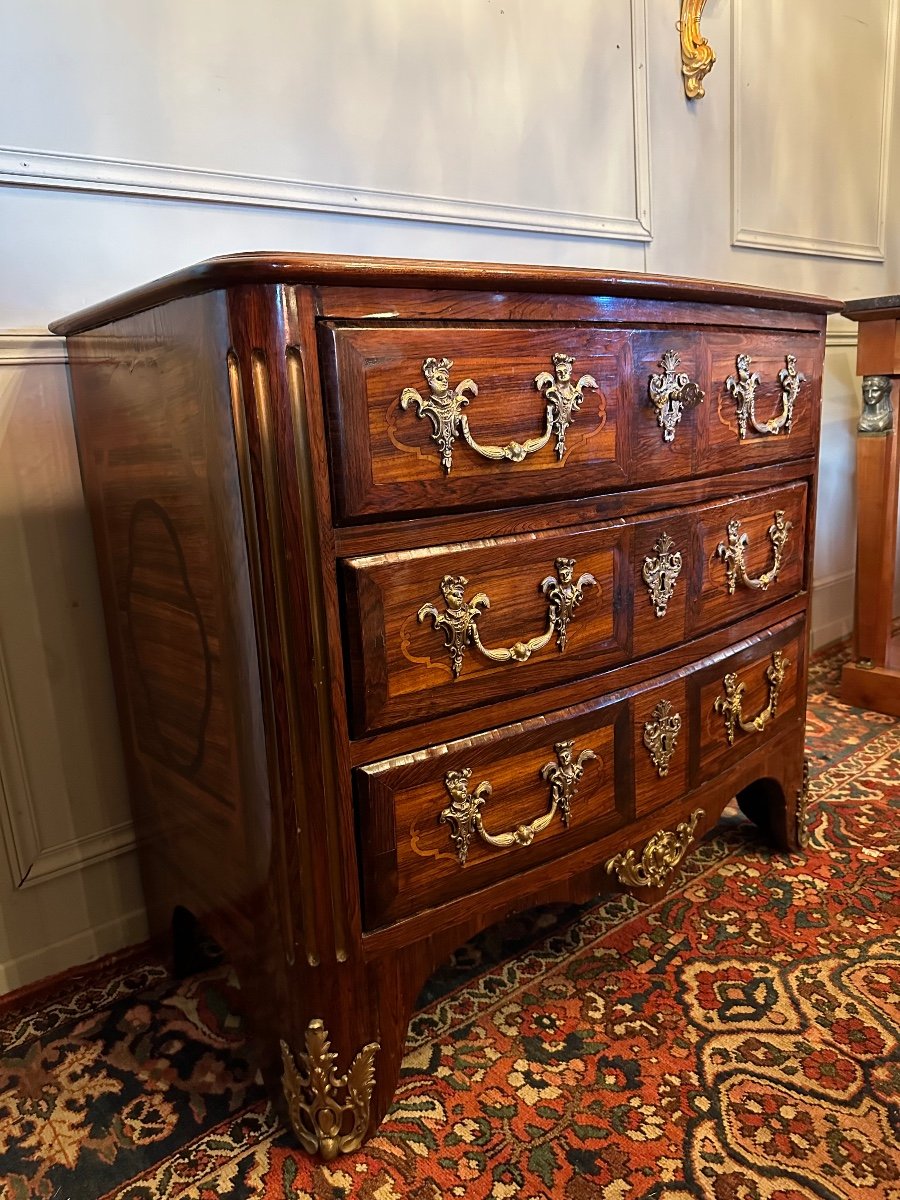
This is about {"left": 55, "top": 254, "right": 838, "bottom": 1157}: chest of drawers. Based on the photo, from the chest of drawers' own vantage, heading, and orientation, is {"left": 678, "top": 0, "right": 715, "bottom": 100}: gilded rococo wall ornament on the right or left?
on its left

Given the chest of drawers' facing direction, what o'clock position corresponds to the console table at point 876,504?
The console table is roughly at 9 o'clock from the chest of drawers.

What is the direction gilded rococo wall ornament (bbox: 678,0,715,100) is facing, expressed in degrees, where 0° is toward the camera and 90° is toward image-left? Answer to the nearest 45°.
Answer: approximately 315°

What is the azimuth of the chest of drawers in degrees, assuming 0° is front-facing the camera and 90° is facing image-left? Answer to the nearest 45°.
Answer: approximately 315°
